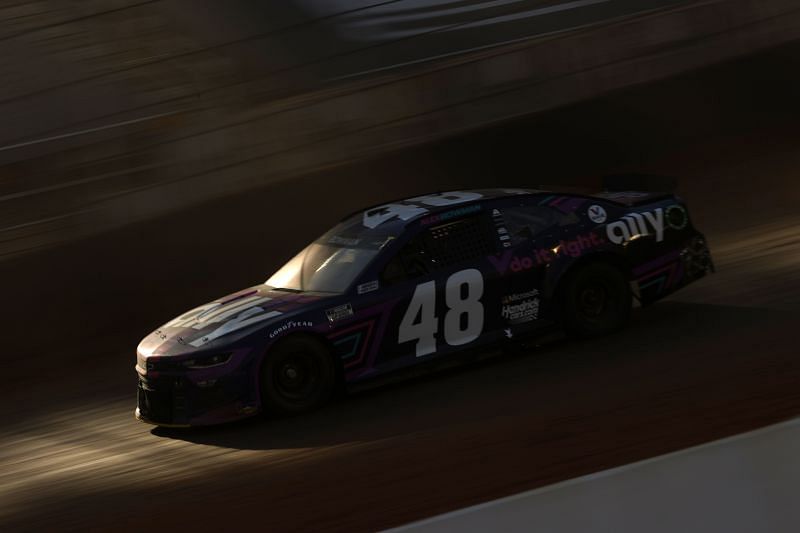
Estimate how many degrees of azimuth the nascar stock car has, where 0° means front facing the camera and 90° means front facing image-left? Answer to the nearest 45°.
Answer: approximately 45°
